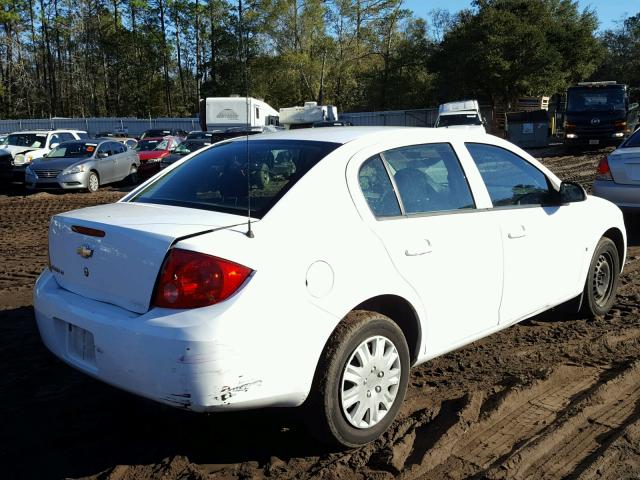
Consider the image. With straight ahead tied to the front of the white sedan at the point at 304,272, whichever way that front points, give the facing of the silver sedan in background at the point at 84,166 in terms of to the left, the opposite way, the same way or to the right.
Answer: the opposite way

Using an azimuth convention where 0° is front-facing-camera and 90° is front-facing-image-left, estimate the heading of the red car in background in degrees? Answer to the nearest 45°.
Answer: approximately 45°

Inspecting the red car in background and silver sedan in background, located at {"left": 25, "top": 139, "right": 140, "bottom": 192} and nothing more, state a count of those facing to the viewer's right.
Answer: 0

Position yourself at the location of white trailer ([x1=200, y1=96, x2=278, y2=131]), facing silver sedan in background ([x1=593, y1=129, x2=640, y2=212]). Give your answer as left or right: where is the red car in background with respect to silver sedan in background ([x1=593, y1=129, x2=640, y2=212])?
right

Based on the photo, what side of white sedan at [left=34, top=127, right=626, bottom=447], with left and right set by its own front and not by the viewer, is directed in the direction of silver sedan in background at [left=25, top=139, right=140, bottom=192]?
left

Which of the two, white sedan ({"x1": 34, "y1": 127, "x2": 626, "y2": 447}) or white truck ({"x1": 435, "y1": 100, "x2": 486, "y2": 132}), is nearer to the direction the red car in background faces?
the white sedan

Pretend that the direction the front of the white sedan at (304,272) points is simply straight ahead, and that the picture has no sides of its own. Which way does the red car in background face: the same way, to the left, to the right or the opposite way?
the opposite way

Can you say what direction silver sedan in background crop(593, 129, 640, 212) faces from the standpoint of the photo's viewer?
facing away from the viewer and to the right of the viewer

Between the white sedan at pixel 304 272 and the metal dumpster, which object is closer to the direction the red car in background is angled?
the white sedan

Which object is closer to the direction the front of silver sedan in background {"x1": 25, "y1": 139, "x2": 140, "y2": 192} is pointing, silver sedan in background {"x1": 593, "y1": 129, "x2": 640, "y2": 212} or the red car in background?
the silver sedan in background
